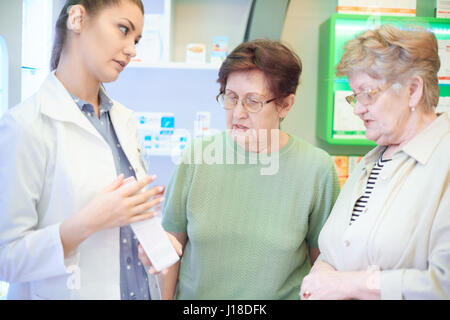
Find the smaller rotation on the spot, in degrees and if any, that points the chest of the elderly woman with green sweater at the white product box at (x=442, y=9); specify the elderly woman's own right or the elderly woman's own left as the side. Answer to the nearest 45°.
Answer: approximately 135° to the elderly woman's own left

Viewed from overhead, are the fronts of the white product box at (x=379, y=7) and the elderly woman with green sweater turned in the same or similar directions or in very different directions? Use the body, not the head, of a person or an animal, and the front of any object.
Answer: same or similar directions

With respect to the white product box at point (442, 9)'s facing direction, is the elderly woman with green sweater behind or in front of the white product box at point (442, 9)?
in front

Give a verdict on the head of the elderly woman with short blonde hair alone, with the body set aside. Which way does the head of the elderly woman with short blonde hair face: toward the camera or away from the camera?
toward the camera

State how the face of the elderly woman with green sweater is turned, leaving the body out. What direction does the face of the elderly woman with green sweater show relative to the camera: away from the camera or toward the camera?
toward the camera

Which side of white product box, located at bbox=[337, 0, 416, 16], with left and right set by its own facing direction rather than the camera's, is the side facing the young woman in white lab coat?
front

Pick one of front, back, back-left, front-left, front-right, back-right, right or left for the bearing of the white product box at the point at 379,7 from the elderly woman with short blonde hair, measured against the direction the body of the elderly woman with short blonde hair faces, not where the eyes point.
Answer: back-right

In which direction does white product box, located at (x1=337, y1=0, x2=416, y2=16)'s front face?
toward the camera

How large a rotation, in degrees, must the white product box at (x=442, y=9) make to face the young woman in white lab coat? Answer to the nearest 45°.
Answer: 0° — it already faces them

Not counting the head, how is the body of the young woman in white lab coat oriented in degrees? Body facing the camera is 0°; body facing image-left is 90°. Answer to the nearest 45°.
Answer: approximately 315°

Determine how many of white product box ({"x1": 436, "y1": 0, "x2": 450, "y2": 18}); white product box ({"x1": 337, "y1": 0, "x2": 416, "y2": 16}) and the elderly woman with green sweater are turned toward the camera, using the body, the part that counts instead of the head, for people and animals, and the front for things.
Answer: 3

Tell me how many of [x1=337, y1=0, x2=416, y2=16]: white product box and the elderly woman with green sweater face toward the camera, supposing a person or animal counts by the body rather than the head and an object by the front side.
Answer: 2

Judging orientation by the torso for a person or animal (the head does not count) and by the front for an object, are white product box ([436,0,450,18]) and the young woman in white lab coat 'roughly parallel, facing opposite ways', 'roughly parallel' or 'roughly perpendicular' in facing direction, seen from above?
roughly perpendicular

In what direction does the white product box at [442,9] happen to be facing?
toward the camera
